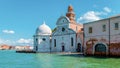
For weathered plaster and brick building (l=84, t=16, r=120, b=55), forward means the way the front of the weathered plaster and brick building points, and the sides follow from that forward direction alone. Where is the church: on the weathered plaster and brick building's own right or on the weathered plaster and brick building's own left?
on the weathered plaster and brick building's own right

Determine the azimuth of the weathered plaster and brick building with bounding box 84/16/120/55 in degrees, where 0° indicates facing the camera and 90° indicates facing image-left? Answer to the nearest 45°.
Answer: approximately 45°
